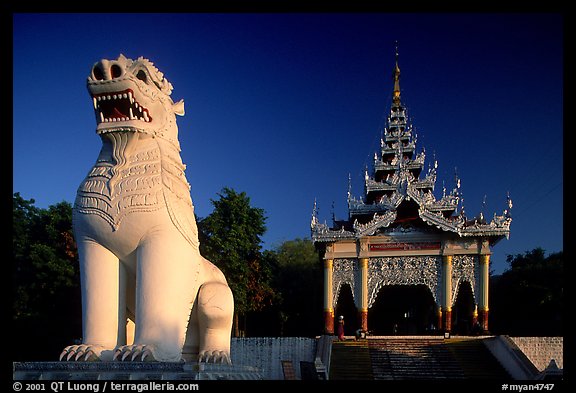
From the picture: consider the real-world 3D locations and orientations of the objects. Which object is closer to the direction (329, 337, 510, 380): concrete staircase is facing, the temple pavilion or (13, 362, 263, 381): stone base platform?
the stone base platform

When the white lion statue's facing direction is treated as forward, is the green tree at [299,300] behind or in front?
behind

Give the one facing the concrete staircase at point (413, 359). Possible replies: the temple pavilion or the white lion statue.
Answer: the temple pavilion

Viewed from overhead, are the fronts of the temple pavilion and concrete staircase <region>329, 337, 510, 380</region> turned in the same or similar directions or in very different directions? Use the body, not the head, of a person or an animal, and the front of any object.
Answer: same or similar directions

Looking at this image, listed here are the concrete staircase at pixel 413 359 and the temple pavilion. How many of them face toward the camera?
2

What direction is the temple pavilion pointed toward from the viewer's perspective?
toward the camera

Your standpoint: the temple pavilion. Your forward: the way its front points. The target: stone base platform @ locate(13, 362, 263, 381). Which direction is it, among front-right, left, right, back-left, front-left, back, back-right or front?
front

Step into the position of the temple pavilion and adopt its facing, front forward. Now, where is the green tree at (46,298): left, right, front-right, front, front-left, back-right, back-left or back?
right

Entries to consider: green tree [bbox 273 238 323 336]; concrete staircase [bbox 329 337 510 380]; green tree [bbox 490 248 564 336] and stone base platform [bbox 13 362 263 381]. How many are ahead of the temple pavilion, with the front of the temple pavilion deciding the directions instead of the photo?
2

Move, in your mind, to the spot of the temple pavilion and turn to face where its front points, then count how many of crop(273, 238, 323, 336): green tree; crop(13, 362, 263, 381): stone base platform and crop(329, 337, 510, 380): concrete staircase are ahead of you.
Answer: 2

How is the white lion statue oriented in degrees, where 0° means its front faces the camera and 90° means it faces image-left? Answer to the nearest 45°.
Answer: approximately 45°

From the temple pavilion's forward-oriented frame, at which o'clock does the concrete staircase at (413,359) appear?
The concrete staircase is roughly at 12 o'clock from the temple pavilion.

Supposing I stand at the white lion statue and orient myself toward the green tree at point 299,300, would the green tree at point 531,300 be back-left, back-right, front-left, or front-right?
front-right

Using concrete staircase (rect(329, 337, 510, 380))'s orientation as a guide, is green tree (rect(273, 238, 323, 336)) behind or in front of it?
behind

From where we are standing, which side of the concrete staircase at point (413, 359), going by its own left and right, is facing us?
front
